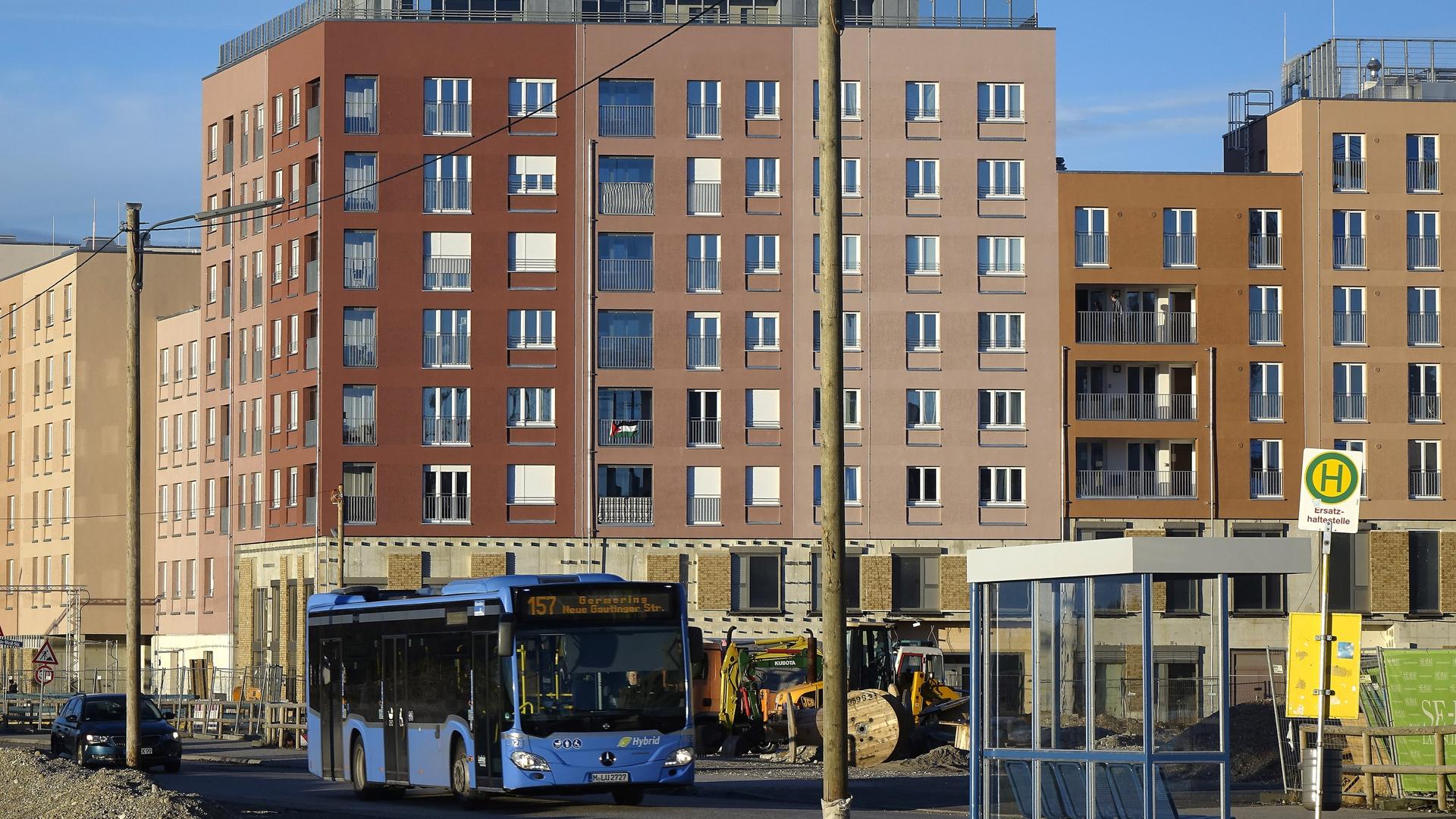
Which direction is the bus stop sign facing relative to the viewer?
toward the camera

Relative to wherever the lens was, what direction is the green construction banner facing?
facing the viewer

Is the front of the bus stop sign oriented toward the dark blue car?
no

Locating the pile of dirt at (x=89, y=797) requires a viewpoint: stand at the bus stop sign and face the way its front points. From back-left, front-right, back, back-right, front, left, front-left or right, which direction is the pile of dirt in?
right

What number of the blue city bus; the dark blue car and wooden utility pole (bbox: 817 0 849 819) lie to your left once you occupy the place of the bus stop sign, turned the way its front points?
0

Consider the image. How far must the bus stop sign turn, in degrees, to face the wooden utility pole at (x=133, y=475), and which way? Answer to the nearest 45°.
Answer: approximately 135° to its right

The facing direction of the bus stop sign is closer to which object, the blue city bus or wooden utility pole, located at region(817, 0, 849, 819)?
the wooden utility pole

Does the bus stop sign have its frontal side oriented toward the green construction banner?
no

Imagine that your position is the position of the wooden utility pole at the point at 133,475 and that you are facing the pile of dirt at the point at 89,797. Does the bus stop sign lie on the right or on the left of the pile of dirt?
left

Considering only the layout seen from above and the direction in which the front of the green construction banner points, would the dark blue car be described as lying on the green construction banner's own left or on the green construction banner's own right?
on the green construction banner's own right

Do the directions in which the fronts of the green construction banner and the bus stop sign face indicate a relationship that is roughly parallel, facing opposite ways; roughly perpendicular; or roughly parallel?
roughly parallel

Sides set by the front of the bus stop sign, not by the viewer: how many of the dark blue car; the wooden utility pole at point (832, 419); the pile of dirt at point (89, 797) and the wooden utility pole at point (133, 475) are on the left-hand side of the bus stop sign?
0

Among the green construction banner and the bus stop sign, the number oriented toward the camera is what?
2

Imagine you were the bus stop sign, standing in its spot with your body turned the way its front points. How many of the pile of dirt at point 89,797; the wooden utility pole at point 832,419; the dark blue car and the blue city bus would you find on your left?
0

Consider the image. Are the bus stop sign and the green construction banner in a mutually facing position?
no

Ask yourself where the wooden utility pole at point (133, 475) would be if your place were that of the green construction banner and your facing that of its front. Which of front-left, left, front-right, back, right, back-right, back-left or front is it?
right

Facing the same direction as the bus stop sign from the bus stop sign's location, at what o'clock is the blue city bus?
The blue city bus is roughly at 4 o'clock from the bus stop sign.
